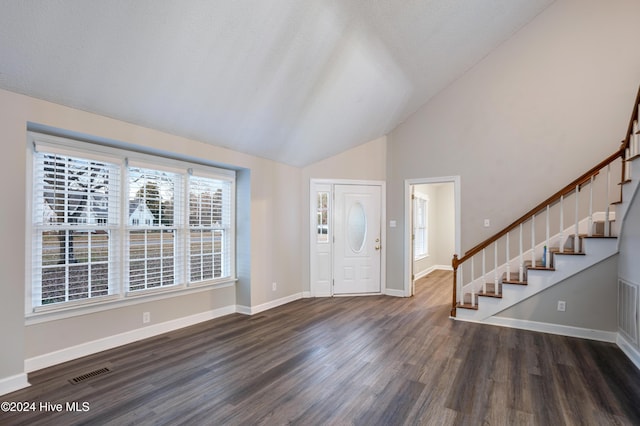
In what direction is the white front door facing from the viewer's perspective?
toward the camera

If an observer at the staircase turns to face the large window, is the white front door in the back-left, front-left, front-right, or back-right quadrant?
front-right

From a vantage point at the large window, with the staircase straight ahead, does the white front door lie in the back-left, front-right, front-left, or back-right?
front-left

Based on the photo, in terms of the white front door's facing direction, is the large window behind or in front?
in front

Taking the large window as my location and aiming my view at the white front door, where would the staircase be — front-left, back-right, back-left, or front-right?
front-right

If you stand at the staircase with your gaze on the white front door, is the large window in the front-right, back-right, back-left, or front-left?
front-left

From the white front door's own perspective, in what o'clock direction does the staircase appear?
The staircase is roughly at 10 o'clock from the white front door.
